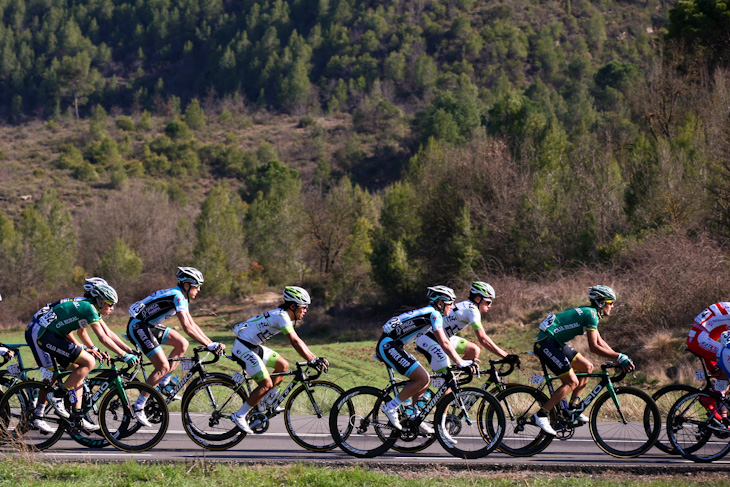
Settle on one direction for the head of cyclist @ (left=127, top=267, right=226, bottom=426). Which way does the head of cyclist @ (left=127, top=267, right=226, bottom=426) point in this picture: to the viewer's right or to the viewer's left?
to the viewer's right

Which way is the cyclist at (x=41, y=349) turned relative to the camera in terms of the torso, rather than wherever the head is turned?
to the viewer's right

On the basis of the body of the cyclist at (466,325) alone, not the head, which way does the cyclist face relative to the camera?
to the viewer's right

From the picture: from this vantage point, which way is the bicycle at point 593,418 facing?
to the viewer's right

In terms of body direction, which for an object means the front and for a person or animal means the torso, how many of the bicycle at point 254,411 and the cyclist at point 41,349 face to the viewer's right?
2

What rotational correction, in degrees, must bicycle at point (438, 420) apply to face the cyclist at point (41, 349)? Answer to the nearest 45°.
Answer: approximately 180°

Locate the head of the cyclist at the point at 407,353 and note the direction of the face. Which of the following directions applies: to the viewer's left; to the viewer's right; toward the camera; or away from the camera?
to the viewer's right

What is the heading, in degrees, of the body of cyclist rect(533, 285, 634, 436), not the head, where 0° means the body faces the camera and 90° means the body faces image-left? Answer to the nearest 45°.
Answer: approximately 270°

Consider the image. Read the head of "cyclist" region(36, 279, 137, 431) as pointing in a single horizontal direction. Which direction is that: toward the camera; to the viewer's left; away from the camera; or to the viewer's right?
to the viewer's right

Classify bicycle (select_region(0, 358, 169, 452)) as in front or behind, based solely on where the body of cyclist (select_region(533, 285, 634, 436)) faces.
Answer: behind

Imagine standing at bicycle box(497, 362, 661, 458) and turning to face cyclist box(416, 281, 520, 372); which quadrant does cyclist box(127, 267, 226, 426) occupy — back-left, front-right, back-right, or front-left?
front-left

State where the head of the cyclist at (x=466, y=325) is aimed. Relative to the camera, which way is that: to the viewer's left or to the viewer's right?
to the viewer's right

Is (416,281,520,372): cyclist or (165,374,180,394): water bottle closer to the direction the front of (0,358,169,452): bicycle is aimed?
the cyclist

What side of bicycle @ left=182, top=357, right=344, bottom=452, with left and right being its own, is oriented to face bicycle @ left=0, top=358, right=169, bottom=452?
back

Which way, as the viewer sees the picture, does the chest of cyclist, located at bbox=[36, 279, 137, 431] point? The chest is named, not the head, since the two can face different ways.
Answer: to the viewer's right

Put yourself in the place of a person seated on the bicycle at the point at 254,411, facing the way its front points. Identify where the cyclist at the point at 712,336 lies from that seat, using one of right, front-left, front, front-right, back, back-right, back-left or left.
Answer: front

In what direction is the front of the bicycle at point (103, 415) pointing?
to the viewer's right

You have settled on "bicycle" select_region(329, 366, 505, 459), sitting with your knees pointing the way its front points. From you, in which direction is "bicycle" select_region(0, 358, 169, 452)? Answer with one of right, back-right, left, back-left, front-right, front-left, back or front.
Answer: back

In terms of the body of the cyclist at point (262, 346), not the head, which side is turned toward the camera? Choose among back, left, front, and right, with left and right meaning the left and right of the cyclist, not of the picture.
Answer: right

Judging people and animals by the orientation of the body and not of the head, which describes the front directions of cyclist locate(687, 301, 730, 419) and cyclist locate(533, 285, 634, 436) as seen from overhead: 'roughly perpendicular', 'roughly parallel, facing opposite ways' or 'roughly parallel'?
roughly parallel

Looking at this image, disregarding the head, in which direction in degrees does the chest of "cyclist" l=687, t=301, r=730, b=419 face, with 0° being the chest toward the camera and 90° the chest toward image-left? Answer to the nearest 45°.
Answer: approximately 270°

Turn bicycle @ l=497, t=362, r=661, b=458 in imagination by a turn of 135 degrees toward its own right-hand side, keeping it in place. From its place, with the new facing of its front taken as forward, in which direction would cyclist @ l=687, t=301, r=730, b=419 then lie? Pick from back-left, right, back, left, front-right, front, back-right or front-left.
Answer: back
